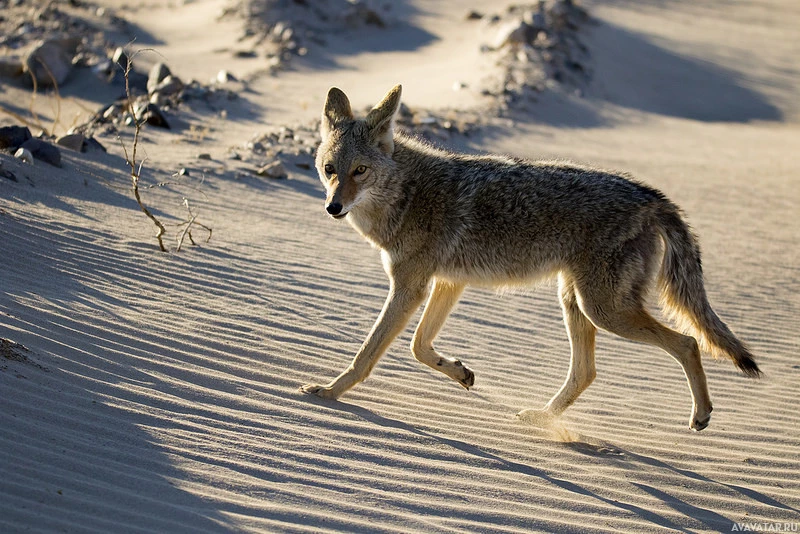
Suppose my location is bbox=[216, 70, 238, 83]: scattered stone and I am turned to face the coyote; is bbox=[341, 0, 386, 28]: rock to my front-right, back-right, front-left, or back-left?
back-left

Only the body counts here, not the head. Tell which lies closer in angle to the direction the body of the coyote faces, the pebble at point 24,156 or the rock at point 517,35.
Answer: the pebble

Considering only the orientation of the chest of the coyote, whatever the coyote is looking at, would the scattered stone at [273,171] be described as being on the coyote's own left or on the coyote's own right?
on the coyote's own right

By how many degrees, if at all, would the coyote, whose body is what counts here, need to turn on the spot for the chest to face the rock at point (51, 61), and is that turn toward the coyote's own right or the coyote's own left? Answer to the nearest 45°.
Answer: approximately 45° to the coyote's own right

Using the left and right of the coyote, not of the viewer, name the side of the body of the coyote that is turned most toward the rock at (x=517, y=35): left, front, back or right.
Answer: right

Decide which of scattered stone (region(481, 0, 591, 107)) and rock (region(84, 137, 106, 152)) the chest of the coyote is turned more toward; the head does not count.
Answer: the rock

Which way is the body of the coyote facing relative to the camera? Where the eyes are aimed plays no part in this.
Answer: to the viewer's left

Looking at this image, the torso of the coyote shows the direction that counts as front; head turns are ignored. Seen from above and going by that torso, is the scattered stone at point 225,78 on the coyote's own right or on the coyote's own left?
on the coyote's own right

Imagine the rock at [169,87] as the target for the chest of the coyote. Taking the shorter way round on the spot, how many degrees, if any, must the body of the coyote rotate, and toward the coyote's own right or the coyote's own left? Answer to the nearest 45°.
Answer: approximately 45° to the coyote's own right

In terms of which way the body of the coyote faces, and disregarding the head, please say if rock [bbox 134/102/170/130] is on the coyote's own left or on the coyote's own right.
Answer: on the coyote's own right
